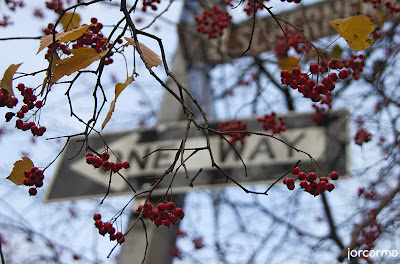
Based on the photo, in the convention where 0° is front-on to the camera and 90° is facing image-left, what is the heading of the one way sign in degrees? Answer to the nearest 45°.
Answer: approximately 0°

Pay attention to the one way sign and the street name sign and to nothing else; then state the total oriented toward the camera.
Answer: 2

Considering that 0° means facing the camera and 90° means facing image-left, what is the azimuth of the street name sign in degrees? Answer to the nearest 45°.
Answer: approximately 0°
